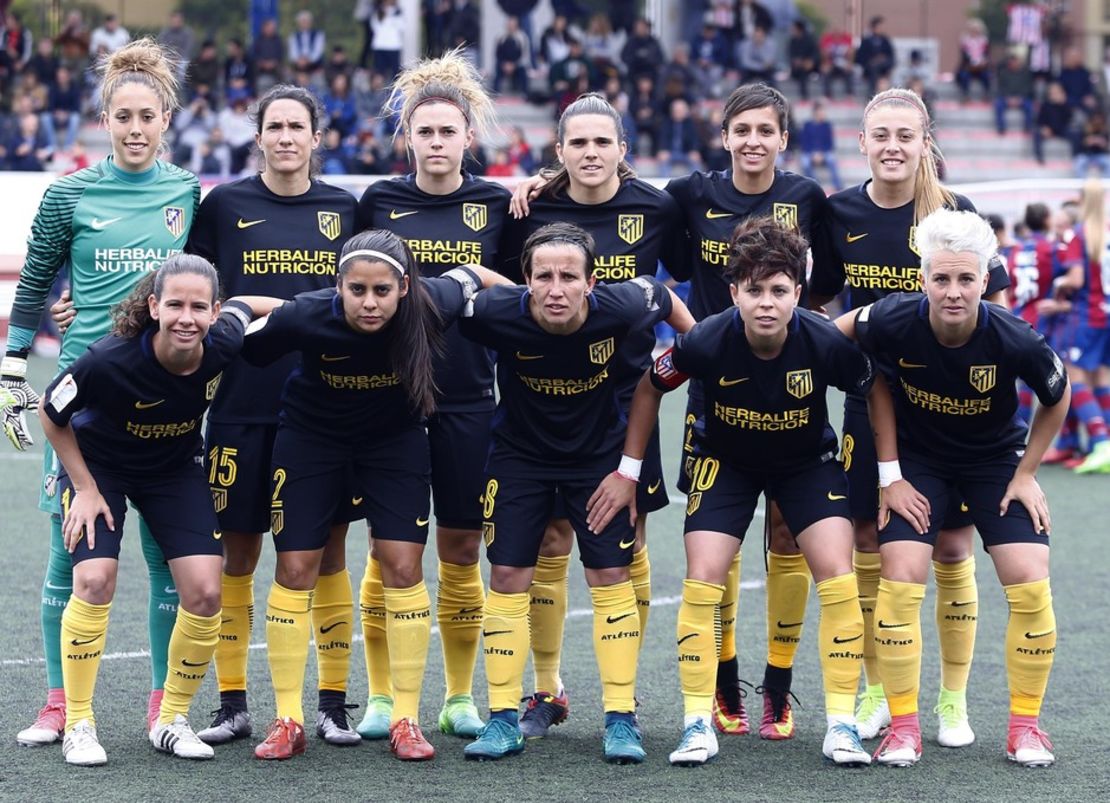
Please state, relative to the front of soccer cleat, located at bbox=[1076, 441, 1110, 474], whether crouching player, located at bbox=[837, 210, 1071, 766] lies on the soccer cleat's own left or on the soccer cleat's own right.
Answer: on the soccer cleat's own left

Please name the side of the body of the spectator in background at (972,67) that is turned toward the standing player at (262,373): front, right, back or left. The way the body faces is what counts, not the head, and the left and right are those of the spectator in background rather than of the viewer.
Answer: front

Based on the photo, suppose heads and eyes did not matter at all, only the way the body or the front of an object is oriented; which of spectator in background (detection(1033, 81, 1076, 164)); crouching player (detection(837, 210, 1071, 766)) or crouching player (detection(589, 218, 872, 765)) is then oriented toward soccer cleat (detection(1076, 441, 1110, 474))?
the spectator in background

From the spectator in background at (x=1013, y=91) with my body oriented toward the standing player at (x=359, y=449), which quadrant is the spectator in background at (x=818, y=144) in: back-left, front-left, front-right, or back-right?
front-right

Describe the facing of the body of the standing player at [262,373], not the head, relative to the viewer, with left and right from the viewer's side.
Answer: facing the viewer

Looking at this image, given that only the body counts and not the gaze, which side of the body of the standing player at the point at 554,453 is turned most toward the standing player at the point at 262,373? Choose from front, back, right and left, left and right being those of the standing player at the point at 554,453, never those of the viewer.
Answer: right

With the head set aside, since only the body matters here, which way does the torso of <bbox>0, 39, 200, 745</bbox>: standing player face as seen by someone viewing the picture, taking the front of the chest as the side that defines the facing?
toward the camera

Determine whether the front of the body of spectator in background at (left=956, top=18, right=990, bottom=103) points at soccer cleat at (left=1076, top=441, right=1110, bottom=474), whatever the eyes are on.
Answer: yes

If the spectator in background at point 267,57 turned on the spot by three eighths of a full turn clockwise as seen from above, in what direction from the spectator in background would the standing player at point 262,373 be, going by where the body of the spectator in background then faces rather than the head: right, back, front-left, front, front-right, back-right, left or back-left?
back-left

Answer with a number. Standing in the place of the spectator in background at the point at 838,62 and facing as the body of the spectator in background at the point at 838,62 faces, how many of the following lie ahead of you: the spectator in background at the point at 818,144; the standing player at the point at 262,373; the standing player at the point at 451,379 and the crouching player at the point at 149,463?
4

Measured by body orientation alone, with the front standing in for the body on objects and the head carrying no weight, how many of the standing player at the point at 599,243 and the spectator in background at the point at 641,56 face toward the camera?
2

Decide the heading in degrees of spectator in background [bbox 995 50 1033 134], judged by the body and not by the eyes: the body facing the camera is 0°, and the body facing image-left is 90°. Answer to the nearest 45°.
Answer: approximately 0°

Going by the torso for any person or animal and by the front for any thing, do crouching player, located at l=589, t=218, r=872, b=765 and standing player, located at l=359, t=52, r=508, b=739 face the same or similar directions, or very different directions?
same or similar directions
